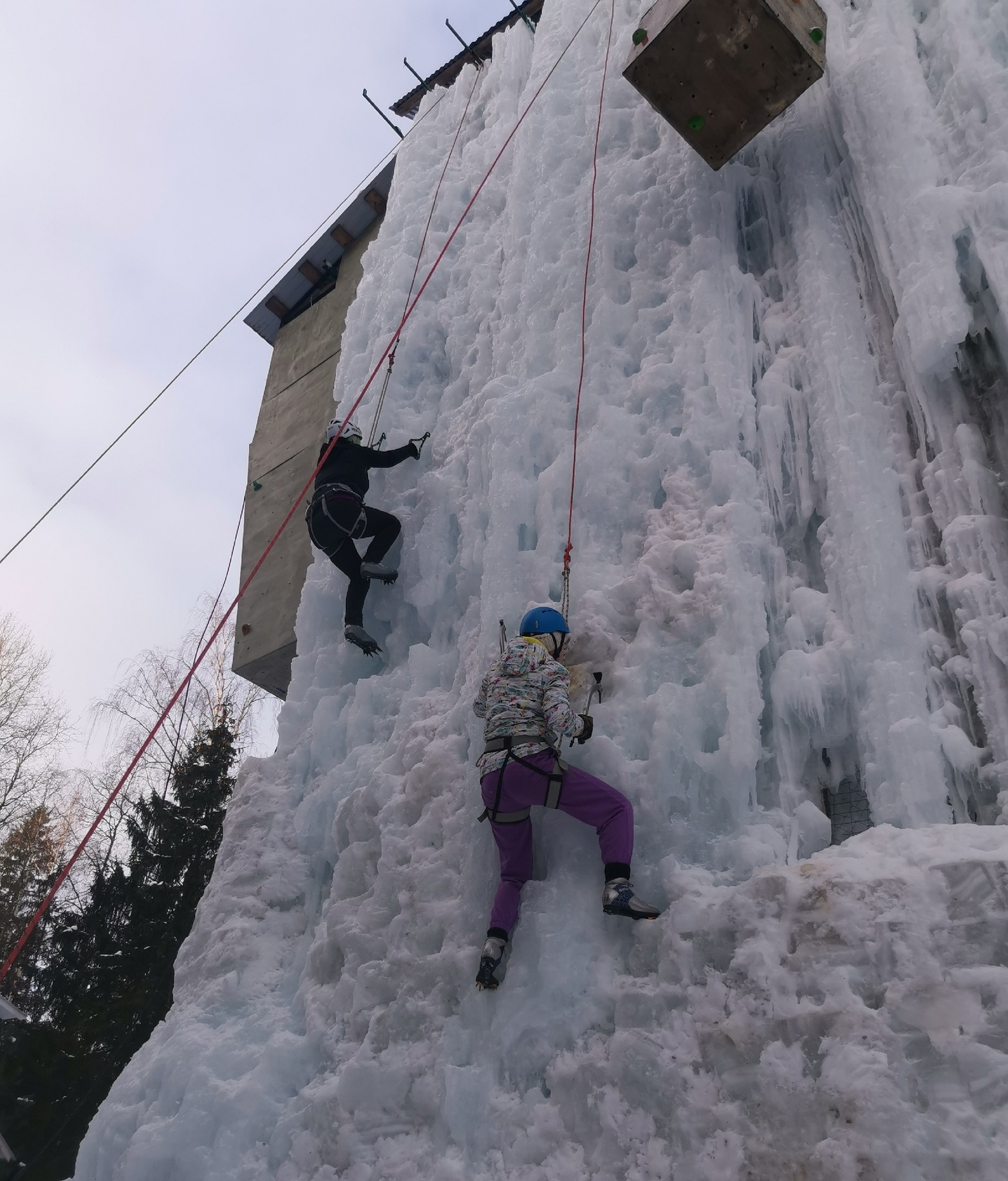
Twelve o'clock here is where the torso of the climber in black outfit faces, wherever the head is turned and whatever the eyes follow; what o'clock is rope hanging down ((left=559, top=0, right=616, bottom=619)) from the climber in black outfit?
The rope hanging down is roughly at 2 o'clock from the climber in black outfit.

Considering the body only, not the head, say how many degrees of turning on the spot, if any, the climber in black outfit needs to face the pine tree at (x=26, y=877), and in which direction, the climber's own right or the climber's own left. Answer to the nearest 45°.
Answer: approximately 90° to the climber's own left

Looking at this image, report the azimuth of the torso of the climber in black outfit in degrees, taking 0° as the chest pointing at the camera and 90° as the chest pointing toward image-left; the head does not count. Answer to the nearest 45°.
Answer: approximately 225°

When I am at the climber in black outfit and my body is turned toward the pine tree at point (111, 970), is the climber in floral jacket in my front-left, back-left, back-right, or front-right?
back-left

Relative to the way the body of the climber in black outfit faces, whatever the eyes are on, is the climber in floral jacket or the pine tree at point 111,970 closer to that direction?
the pine tree

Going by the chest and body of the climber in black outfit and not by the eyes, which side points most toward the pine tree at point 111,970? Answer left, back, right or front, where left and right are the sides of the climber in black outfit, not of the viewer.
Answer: left
